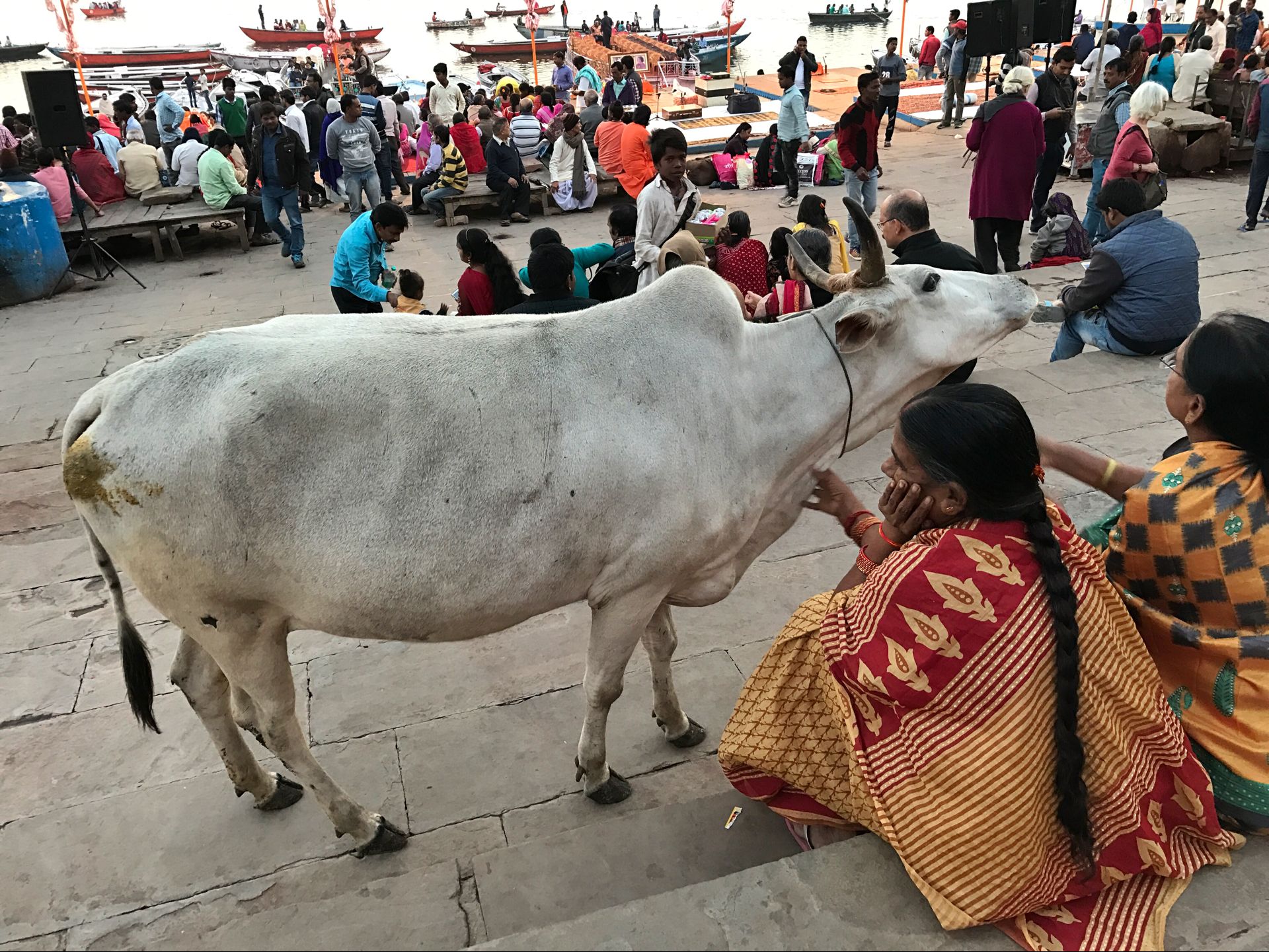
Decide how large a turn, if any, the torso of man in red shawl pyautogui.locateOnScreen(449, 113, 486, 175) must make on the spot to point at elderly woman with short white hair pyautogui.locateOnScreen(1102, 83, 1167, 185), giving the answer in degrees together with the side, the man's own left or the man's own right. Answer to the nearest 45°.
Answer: approximately 135° to the man's own right

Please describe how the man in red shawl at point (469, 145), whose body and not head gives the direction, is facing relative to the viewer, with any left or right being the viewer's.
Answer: facing away from the viewer

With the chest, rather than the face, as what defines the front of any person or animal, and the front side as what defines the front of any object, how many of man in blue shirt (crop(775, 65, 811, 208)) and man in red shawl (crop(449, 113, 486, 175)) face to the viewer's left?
1

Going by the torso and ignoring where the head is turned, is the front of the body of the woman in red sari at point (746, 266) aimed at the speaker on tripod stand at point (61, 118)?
no

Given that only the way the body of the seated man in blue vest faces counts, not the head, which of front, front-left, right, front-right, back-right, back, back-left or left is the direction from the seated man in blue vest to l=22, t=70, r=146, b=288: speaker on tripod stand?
front-left

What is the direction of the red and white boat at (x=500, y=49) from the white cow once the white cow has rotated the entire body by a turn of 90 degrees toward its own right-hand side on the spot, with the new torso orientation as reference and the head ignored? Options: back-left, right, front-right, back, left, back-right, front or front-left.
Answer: back

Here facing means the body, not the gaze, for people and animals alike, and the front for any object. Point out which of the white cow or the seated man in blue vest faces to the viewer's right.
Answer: the white cow

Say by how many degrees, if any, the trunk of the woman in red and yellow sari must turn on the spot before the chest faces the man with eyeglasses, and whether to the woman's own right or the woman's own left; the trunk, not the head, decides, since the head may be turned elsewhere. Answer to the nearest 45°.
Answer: approximately 45° to the woman's own right

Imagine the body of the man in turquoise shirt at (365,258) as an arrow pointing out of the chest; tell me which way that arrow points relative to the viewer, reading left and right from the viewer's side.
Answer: facing to the right of the viewer

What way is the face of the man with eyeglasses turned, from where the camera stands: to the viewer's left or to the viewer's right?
to the viewer's left

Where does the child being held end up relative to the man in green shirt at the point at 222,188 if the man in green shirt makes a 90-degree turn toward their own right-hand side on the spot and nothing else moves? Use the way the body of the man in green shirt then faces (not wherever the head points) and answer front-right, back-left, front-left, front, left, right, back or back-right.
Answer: front
